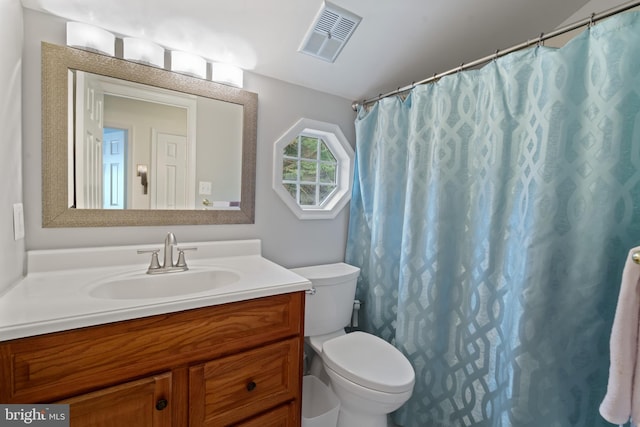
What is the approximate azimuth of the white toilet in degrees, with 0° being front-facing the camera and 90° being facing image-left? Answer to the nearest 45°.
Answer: approximately 315°

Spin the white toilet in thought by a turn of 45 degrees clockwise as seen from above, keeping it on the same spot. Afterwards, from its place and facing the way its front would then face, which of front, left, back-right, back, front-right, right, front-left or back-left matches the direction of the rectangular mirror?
right

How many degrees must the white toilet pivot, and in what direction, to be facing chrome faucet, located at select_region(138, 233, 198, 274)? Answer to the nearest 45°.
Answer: approximately 135° to its right
